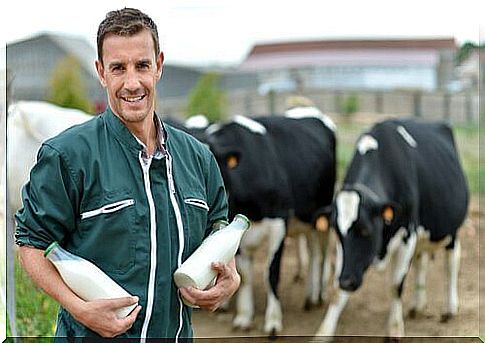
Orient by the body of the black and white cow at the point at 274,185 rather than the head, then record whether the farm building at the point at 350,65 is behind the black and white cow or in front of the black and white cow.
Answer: behind

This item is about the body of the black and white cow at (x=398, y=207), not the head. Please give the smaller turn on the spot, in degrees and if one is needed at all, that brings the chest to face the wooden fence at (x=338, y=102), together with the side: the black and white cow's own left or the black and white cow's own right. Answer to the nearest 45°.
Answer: approximately 135° to the black and white cow's own right

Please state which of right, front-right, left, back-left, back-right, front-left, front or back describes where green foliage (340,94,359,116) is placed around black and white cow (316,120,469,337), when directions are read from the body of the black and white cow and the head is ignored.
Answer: back-right

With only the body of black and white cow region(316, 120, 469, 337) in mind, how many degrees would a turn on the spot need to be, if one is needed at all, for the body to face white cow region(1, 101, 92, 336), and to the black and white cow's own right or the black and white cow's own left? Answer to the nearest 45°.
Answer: approximately 45° to the black and white cow's own right

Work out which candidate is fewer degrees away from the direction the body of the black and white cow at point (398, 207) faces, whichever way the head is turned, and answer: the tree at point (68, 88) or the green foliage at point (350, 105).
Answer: the tree

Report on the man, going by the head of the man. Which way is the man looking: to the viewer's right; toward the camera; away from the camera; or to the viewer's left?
toward the camera

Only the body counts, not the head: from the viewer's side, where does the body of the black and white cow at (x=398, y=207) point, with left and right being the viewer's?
facing the viewer and to the left of the viewer
